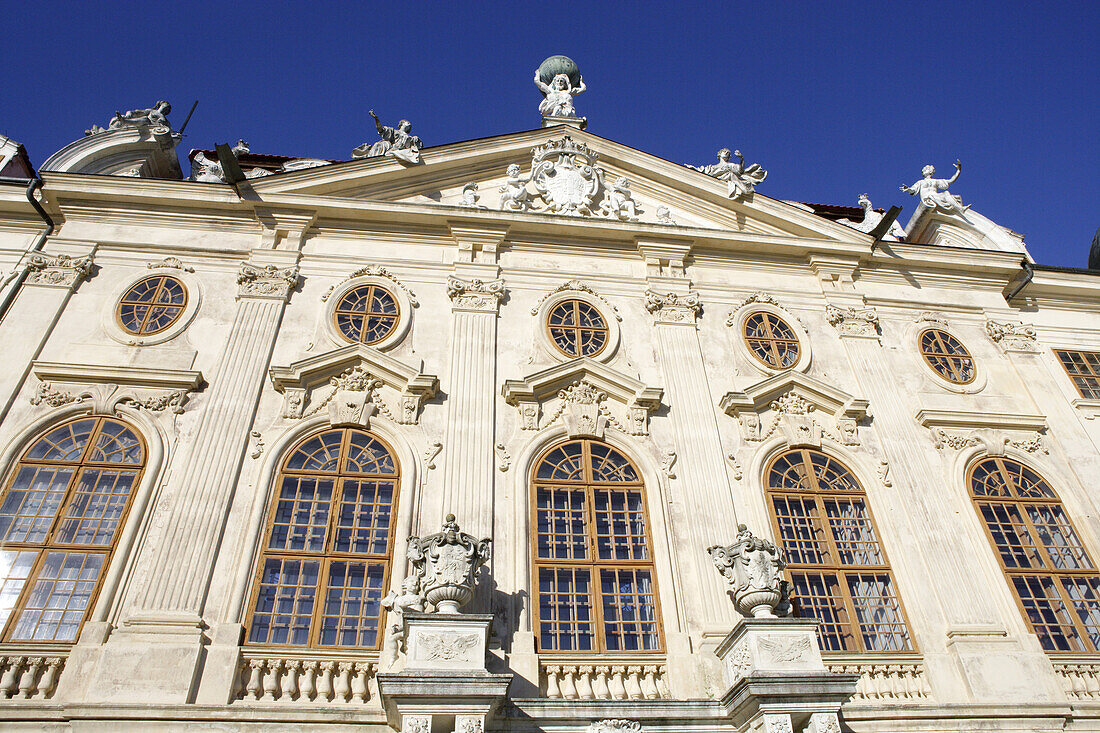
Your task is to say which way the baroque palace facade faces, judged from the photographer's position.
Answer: facing the viewer
